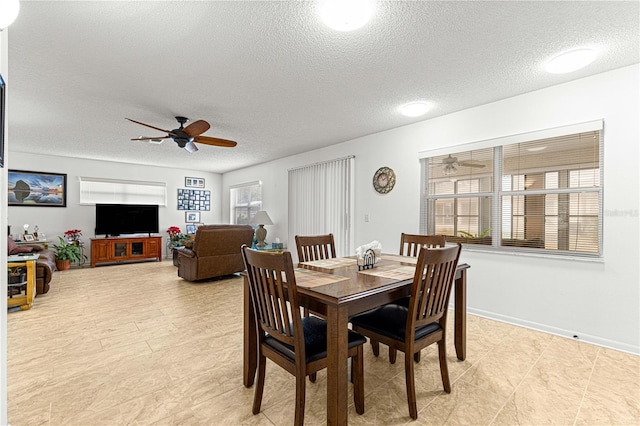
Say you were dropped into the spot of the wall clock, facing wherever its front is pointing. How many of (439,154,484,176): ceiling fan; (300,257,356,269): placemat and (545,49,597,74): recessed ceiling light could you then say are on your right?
0

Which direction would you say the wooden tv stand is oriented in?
toward the camera

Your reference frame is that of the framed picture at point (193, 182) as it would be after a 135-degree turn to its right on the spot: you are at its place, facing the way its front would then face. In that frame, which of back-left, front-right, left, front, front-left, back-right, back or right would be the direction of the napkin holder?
back-left

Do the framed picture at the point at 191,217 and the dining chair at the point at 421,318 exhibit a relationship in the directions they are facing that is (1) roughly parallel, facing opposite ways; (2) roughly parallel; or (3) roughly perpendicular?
roughly parallel, facing opposite ways

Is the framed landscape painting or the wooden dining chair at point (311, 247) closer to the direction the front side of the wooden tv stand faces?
the wooden dining chair

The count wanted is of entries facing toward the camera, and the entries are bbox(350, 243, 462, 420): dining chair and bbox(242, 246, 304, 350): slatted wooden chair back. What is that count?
0

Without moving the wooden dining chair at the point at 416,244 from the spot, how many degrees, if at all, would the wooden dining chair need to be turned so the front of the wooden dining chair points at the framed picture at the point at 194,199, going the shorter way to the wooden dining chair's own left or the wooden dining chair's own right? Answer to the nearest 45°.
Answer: approximately 90° to the wooden dining chair's own right

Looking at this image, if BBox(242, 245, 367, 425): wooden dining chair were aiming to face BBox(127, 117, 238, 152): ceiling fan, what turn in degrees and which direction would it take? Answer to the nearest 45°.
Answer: approximately 90° to its left

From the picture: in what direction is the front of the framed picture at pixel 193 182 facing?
toward the camera

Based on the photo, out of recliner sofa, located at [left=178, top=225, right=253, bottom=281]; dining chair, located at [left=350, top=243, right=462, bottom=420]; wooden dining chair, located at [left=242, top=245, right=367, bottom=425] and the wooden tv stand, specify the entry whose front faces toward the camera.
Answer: the wooden tv stand

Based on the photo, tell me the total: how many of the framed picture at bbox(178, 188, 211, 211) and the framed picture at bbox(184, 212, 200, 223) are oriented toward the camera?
2

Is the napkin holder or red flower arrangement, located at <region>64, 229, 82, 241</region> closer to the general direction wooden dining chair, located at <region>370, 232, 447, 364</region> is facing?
the napkin holder

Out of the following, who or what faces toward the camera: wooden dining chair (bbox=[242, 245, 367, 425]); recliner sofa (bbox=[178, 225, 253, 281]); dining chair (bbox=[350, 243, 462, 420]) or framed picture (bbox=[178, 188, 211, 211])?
the framed picture

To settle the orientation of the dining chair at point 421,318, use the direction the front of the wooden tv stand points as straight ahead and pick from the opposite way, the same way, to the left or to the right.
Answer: the opposite way

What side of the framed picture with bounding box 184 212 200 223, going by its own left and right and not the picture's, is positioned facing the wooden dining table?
front

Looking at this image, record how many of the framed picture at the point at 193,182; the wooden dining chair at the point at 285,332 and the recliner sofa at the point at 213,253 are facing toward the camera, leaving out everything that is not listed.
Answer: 1

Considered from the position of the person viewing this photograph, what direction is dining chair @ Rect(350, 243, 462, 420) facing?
facing away from the viewer and to the left of the viewer

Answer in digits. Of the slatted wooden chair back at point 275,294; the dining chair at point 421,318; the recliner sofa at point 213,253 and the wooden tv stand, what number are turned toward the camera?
1

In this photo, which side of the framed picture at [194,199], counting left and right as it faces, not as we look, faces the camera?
front

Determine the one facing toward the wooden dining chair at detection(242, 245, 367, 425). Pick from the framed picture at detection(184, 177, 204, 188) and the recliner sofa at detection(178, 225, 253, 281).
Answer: the framed picture

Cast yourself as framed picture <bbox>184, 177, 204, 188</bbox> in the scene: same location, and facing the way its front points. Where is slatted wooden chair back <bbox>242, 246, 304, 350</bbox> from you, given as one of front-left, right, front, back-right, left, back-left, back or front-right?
front
